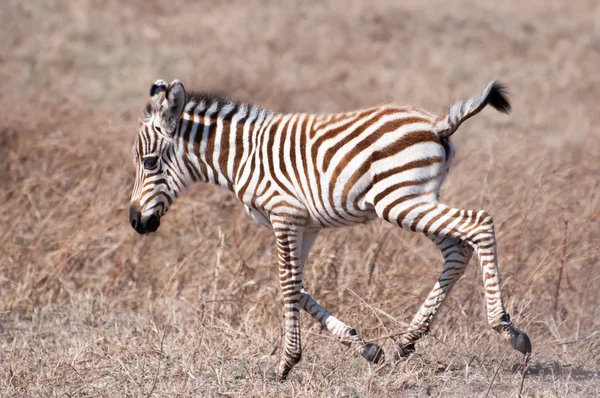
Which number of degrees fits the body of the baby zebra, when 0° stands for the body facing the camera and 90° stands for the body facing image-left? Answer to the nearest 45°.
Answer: approximately 90°
